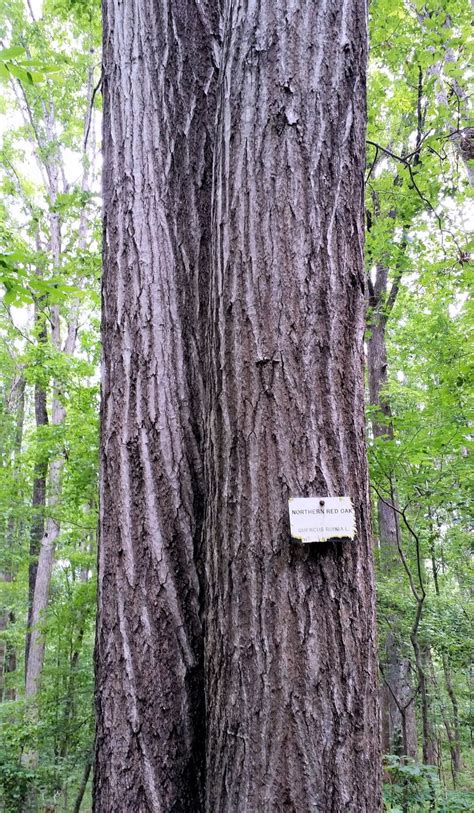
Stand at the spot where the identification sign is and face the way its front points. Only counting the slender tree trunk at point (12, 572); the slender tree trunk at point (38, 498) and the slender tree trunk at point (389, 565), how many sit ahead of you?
0

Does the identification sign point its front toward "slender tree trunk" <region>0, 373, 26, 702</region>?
no

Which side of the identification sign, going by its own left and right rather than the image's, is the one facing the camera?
front

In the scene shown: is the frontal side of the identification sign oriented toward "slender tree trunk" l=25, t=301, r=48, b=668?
no

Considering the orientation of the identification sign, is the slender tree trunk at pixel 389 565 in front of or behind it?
behind
